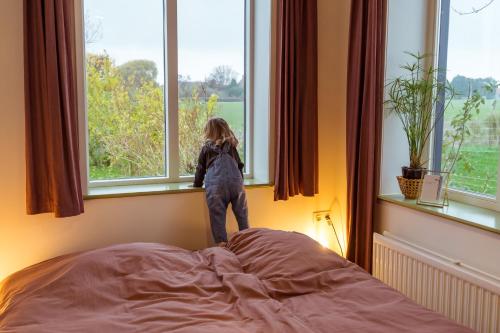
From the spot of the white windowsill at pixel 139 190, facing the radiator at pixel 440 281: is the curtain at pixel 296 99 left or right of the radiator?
left

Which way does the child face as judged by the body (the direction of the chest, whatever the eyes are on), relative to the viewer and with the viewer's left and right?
facing away from the viewer

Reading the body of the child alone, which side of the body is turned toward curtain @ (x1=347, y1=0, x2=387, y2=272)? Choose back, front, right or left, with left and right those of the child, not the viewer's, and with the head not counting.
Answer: right

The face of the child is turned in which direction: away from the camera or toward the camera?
away from the camera

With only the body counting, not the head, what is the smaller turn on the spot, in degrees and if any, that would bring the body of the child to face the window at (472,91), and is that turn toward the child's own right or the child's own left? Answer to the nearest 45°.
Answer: approximately 90° to the child's own right

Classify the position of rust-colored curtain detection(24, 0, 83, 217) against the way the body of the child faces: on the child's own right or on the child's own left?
on the child's own left

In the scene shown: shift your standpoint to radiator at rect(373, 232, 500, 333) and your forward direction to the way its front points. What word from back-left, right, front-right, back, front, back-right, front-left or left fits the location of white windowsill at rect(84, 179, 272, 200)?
front-right

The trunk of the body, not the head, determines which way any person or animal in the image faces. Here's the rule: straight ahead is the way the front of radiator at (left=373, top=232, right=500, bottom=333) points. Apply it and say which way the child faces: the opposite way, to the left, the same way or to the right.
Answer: to the right

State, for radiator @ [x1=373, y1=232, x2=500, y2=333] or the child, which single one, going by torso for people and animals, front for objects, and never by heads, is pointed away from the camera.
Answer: the child

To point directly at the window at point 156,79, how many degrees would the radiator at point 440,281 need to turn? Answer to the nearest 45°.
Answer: approximately 45° to its right

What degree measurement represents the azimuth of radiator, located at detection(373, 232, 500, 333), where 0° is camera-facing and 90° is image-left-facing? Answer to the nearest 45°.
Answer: approximately 45°

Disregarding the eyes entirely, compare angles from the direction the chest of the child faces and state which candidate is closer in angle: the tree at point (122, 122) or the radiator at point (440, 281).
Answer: the tree
